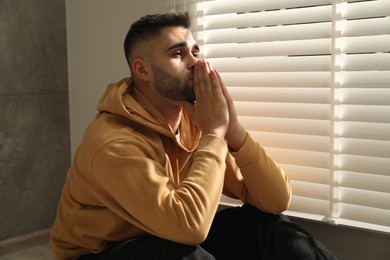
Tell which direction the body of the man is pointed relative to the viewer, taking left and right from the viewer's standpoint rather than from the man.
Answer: facing the viewer and to the right of the viewer

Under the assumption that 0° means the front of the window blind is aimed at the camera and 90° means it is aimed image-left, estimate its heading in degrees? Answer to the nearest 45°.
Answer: approximately 45°

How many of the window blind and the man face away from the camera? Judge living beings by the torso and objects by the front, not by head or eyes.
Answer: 0
